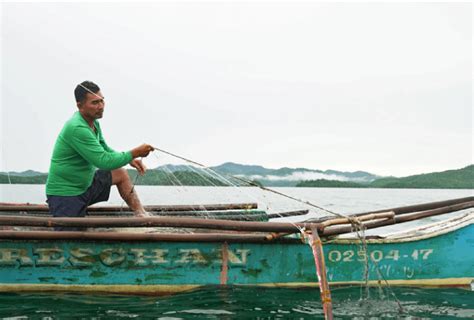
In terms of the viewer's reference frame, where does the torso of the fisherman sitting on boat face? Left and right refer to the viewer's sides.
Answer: facing to the right of the viewer

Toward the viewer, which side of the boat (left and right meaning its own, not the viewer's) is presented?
right
